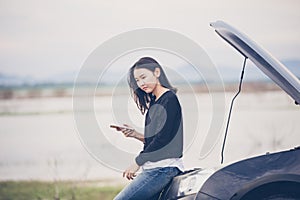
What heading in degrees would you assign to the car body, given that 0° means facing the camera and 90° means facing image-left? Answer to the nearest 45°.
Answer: approximately 90°
